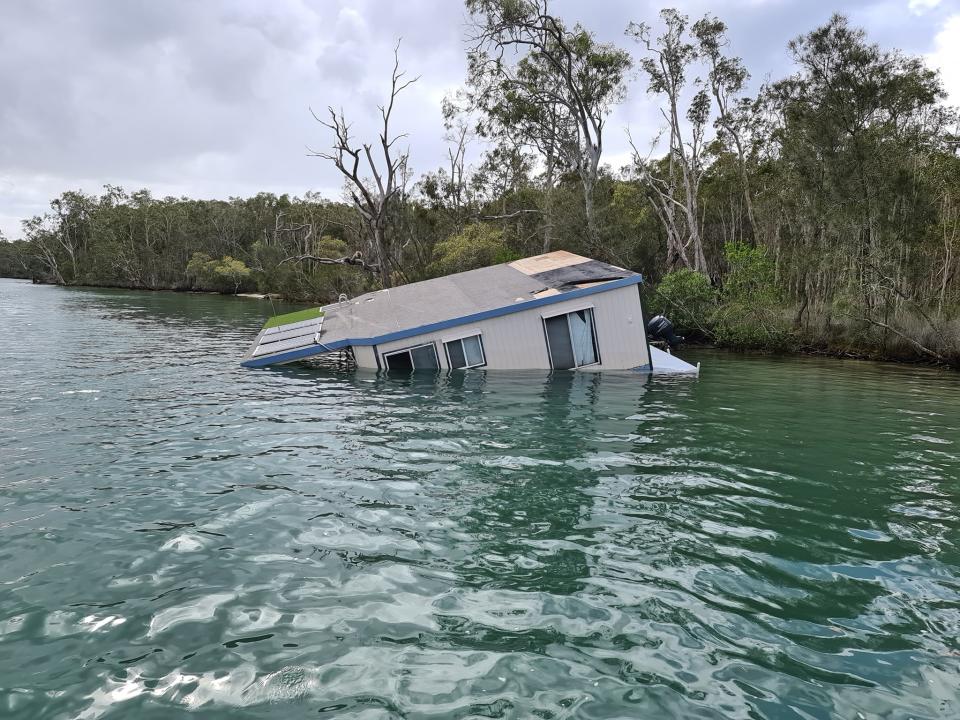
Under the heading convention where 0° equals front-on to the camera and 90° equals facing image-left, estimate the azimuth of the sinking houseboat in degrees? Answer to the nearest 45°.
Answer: approximately 90°

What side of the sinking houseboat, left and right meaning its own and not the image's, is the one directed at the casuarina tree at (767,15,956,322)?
back
